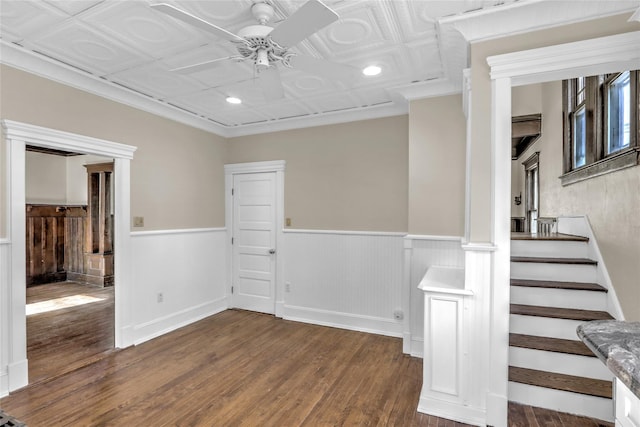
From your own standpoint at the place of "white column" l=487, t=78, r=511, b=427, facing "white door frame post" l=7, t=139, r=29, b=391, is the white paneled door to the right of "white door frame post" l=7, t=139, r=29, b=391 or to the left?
right

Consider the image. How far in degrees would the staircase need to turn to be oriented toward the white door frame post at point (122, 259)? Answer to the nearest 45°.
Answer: approximately 45° to its right

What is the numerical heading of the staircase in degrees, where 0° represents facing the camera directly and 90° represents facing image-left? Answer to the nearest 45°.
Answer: approximately 0°

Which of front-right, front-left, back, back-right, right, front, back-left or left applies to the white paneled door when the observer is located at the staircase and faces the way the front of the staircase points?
right

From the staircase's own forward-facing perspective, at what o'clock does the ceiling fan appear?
The ceiling fan is roughly at 1 o'clock from the staircase.

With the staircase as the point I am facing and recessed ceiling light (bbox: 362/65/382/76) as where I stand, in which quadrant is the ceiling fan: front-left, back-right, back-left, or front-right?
back-right

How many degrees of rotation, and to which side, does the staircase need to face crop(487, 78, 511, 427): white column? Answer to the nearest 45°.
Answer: approximately 45° to its right

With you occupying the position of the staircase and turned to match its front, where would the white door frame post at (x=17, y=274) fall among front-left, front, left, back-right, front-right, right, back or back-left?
front-right
